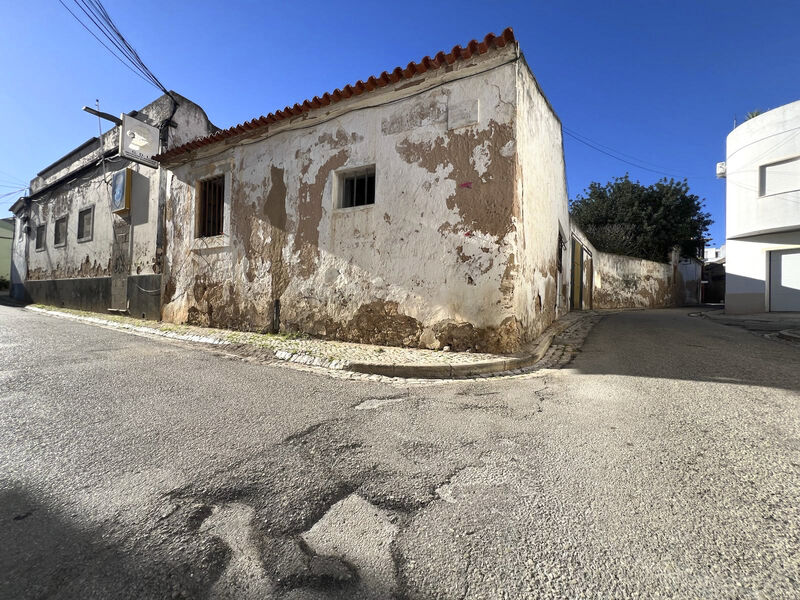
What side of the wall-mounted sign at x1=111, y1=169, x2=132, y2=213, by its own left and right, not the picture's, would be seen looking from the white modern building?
left

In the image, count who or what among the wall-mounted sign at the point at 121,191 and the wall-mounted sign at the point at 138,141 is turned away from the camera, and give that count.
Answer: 0

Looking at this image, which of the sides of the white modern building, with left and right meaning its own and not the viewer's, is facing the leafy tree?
right

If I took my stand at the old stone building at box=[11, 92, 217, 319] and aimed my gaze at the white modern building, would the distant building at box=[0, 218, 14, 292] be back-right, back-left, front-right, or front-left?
back-left

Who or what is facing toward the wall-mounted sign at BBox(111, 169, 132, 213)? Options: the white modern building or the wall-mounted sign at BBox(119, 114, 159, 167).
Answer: the white modern building

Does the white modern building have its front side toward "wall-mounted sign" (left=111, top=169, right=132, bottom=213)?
yes

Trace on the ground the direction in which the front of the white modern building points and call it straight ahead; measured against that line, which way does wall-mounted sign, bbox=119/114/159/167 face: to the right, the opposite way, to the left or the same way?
the opposite way

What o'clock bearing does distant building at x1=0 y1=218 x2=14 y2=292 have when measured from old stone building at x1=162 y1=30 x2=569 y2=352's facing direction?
The distant building is roughly at 3 o'clock from the old stone building.

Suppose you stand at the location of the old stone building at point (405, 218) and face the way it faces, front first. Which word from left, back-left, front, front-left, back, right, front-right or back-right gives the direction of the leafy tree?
back
